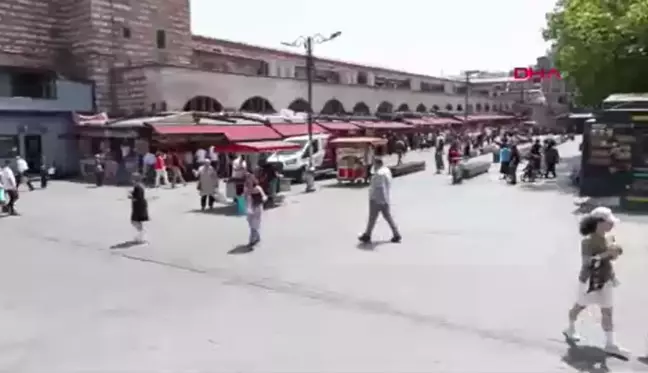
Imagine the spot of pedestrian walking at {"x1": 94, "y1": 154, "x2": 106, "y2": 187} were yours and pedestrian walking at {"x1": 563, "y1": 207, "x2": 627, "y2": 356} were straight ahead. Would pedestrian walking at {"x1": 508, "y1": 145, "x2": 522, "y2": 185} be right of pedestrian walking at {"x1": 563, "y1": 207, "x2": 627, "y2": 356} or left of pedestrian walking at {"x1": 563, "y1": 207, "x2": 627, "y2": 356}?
left

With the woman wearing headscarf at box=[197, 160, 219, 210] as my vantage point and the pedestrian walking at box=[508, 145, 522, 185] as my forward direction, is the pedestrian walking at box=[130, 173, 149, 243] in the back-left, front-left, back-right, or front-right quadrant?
back-right

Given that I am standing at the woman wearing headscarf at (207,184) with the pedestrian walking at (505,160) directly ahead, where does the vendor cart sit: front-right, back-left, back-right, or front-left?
front-left

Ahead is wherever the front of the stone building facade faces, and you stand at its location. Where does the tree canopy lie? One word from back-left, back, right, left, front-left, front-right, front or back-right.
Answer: front

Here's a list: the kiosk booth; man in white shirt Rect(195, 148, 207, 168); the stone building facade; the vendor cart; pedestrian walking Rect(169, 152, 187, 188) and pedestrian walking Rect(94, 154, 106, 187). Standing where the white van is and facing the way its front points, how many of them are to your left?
2

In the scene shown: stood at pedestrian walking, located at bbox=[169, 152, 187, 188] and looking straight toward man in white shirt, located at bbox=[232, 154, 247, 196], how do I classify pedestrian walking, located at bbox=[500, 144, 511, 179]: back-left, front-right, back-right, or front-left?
front-left

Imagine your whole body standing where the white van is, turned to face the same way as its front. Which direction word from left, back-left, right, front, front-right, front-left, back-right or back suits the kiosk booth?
left

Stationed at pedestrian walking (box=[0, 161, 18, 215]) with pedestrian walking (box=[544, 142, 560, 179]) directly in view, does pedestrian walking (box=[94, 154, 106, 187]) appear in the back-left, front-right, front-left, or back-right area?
front-left

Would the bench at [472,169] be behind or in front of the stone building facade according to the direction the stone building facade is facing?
in front

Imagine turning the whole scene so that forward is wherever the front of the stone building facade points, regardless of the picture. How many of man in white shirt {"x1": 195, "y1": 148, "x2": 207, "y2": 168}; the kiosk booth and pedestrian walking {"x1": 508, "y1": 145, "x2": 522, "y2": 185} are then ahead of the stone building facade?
3

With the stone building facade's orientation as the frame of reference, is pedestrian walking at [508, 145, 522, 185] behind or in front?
in front

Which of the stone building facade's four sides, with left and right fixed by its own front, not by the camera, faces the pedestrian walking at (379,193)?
front

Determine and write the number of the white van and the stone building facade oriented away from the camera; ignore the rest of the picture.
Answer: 0

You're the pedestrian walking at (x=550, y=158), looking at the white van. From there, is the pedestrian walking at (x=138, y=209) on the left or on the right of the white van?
left
